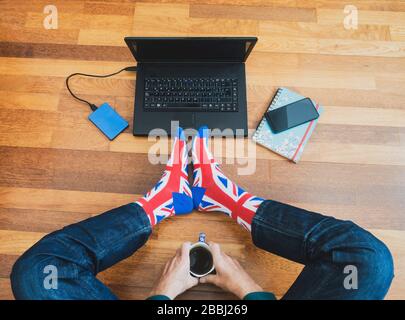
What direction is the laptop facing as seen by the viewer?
toward the camera
